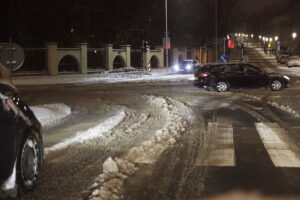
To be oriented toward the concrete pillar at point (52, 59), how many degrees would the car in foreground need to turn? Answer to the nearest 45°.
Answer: approximately 45° to its left

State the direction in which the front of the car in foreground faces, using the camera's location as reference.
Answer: facing away from the viewer and to the right of the viewer

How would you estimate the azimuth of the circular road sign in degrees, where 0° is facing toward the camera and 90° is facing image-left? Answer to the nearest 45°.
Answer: approximately 180°

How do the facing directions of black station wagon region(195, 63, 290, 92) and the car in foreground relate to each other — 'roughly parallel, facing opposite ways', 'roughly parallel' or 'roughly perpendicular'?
roughly perpendicular

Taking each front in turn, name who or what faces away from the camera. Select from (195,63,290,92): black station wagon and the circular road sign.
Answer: the circular road sign

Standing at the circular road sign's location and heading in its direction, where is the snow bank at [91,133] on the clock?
The snow bank is roughly at 5 o'clock from the circular road sign.
